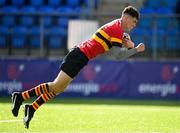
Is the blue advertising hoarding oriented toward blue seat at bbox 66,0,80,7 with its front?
no

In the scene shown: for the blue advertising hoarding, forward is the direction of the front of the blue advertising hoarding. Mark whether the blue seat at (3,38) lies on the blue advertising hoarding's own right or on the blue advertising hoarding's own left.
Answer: on the blue advertising hoarding's own right

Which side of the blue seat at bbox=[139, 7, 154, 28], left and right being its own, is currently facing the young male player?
front

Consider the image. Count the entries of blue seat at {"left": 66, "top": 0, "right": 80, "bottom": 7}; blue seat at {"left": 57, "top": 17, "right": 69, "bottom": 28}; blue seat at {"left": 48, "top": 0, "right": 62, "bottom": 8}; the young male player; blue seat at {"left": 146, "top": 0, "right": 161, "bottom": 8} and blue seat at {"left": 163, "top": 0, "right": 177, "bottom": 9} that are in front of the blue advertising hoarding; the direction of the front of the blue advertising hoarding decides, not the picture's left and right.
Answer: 1

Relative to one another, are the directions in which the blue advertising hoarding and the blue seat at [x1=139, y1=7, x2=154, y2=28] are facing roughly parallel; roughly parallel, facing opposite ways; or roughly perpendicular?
roughly parallel

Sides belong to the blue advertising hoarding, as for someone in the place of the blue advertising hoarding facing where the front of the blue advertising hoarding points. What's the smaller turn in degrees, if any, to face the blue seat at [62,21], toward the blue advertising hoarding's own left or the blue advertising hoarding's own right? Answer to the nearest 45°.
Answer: approximately 135° to the blue advertising hoarding's own right

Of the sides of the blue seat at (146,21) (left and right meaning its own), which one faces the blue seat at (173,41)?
left

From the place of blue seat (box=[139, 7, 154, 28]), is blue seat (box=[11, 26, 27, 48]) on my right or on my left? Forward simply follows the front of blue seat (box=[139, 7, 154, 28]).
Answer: on my right

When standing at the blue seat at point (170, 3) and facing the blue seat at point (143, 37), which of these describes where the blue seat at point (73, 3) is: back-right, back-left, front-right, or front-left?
front-right

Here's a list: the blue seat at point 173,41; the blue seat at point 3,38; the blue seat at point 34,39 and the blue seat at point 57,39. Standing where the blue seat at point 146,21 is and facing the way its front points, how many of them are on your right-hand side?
3

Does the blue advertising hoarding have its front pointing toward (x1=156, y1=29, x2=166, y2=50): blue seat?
no

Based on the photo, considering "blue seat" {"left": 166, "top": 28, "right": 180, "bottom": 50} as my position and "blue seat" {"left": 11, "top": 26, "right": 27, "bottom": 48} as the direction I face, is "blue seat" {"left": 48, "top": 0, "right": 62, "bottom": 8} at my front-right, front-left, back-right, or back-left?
front-right

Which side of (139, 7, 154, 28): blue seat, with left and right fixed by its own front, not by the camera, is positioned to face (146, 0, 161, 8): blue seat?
back

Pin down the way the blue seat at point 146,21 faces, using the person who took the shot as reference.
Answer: facing the viewer

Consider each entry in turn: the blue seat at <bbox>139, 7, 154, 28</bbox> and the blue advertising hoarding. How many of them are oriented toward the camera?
2

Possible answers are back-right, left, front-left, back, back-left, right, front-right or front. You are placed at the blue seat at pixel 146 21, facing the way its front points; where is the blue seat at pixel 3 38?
right
